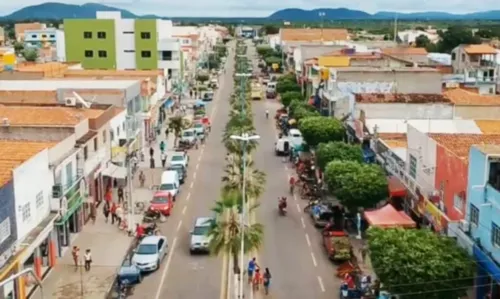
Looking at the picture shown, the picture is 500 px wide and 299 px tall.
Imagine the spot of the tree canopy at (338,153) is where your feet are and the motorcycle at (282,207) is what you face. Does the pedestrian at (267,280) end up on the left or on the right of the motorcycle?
left

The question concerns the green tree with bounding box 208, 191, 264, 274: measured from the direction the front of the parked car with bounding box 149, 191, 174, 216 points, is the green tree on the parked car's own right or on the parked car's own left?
on the parked car's own left

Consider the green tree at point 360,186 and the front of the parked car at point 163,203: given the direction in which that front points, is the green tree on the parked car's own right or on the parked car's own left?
on the parked car's own left

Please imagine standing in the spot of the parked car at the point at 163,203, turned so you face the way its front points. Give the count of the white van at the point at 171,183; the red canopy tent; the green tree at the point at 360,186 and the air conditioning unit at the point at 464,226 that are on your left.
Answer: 3

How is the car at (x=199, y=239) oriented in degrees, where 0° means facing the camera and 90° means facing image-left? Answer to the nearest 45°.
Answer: approximately 0°

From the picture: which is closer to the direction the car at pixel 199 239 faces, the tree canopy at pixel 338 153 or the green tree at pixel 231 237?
the green tree

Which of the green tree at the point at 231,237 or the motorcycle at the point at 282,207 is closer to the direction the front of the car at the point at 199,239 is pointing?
the green tree

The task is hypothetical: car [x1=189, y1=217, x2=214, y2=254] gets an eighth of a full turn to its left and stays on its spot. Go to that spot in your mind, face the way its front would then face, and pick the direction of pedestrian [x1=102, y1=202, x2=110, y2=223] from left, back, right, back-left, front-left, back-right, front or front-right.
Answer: back

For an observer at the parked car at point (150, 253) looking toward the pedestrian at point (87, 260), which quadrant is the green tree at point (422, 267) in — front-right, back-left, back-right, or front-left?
back-left

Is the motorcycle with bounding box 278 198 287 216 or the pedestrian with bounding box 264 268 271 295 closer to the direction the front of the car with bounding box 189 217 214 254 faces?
the pedestrian

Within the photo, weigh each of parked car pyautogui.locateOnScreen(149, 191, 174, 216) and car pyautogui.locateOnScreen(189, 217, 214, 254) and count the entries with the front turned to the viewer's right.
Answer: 0

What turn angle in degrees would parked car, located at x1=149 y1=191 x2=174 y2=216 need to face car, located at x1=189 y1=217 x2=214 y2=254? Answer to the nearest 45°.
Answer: approximately 45° to its left

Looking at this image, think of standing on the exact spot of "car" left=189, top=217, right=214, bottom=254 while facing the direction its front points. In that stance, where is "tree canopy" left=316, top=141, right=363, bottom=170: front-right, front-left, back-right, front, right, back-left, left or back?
back-left

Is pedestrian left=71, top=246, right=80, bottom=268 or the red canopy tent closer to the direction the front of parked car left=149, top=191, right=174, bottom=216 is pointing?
the pedestrian

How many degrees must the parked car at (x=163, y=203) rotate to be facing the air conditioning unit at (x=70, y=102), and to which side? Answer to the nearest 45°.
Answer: approximately 90° to its right
